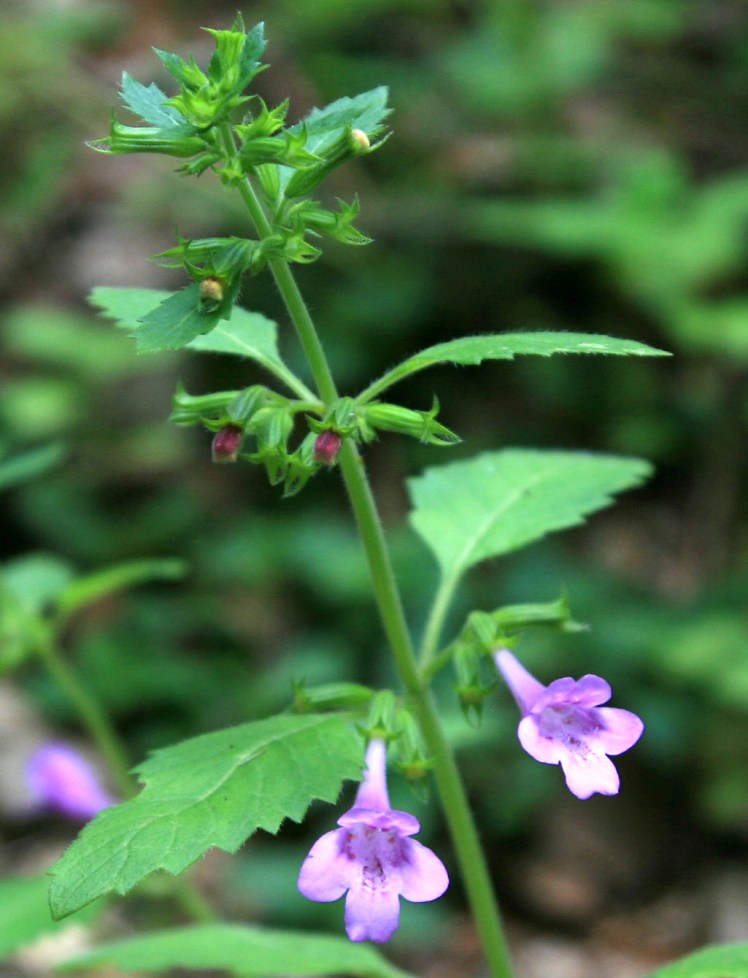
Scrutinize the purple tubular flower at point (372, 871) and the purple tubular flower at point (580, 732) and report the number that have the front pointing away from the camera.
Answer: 0

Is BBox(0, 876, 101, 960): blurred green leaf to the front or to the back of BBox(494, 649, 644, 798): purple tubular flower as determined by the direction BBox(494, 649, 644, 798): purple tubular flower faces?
to the back

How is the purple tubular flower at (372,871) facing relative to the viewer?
toward the camera

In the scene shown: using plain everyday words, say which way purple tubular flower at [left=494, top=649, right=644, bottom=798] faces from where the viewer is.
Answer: facing the viewer and to the right of the viewer

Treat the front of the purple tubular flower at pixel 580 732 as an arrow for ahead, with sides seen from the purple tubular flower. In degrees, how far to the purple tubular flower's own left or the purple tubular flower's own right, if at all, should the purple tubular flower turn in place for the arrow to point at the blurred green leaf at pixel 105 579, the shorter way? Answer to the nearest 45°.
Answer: approximately 180°

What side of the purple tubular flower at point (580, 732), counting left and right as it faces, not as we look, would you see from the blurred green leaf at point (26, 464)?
back
